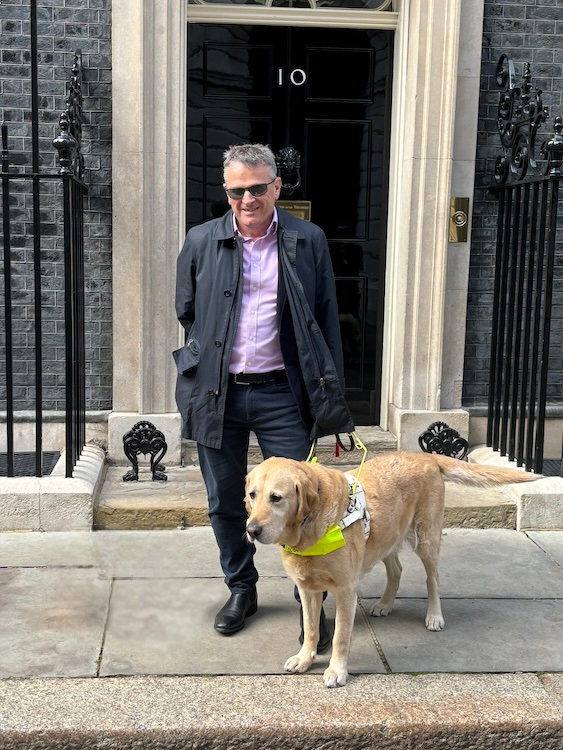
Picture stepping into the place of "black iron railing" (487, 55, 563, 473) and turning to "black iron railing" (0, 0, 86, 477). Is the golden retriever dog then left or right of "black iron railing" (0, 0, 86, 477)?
left

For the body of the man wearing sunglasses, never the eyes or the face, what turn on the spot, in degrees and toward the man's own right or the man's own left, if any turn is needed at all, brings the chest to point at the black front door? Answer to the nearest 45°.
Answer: approximately 180°

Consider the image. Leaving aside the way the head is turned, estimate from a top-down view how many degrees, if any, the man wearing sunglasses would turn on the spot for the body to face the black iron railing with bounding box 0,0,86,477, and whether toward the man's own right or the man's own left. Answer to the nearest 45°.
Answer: approximately 135° to the man's own right

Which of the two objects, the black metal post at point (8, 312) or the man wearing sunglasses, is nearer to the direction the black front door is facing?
the man wearing sunglasses

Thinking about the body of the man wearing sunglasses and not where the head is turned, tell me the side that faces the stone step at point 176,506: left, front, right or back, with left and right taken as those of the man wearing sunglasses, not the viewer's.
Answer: back

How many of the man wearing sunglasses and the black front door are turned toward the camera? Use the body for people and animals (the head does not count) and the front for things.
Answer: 2

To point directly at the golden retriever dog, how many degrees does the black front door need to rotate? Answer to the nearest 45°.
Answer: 0° — it already faces it

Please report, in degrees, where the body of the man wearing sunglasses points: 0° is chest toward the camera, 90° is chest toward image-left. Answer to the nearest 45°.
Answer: approximately 0°

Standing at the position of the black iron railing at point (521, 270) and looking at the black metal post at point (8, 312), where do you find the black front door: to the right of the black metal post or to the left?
right

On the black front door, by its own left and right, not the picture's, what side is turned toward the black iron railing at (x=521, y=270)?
left

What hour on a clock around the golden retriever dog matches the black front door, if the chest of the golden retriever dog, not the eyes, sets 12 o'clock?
The black front door is roughly at 4 o'clock from the golden retriever dog.

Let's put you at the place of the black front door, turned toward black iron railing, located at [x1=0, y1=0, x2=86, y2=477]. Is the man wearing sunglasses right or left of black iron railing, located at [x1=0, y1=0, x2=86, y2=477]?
left
